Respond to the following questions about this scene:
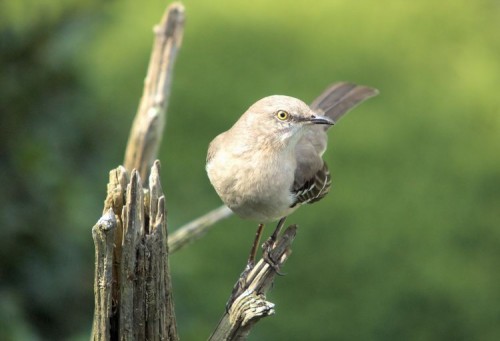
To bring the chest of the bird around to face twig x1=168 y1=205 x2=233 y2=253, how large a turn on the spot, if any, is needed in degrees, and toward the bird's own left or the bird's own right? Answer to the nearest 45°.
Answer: approximately 90° to the bird's own right

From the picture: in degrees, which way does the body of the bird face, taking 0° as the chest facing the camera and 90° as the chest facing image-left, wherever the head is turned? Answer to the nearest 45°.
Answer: approximately 45°

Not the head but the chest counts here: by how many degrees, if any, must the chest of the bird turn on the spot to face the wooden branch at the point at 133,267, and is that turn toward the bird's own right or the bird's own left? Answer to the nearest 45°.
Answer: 0° — it already faces it
